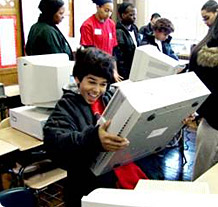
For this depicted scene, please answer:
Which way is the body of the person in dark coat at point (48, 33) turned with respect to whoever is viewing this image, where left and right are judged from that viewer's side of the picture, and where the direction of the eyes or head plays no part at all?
facing to the right of the viewer

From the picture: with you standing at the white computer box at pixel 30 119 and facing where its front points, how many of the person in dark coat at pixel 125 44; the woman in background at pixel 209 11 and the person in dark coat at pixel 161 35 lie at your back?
3

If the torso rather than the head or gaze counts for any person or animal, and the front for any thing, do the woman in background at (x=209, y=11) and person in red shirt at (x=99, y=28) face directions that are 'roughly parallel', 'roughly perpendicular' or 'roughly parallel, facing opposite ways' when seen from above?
roughly perpendicular

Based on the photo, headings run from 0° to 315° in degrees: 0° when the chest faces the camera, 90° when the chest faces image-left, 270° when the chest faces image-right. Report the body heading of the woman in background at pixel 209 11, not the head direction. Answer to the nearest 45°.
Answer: approximately 45°

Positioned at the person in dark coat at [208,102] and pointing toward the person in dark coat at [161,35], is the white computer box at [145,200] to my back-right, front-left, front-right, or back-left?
back-left

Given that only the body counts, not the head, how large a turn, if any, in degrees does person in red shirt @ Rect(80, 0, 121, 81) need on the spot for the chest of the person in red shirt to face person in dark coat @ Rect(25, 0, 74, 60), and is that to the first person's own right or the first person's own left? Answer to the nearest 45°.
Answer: approximately 90° to the first person's own right

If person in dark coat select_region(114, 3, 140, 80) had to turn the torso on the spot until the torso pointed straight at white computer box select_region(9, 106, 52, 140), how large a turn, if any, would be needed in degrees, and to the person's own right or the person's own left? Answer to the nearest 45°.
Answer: approximately 45° to the person's own right

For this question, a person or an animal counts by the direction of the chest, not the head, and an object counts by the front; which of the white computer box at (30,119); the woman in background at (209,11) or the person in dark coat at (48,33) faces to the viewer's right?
the person in dark coat

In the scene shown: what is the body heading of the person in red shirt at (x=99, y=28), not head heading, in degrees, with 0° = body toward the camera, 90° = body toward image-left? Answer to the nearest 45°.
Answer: approximately 315°

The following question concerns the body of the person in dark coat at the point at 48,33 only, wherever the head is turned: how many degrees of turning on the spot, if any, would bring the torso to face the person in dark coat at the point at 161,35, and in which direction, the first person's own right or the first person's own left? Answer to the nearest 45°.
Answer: approximately 45° to the first person's own left

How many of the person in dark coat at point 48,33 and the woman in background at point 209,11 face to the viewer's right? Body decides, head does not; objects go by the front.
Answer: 1

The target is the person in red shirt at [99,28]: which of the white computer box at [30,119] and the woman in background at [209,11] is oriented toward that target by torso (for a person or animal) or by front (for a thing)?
the woman in background
